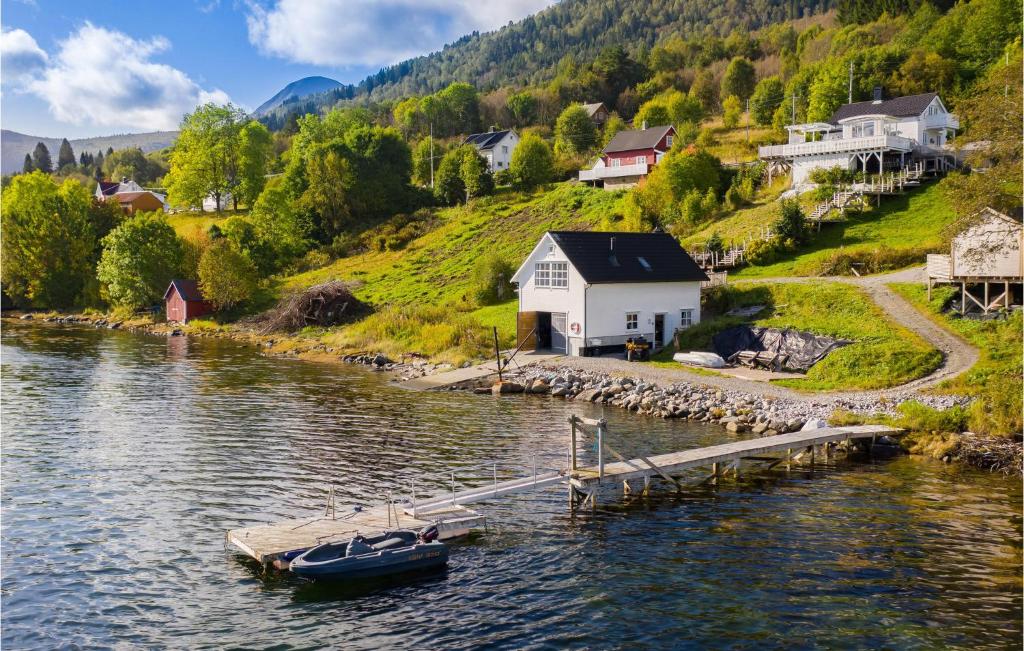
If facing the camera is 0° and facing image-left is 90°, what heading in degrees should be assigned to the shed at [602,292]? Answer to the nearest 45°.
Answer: approximately 45°

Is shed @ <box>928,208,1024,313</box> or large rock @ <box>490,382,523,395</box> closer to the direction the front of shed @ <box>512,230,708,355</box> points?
the large rock

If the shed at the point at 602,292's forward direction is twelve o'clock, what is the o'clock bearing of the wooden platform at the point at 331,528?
The wooden platform is roughly at 11 o'clock from the shed.

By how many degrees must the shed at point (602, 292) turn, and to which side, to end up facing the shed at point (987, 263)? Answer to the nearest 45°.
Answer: approximately 135° to its left

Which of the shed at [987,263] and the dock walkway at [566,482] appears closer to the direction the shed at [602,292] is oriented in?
the dock walkway

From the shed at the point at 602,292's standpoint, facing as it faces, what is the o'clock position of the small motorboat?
The small motorboat is roughly at 11 o'clock from the shed.

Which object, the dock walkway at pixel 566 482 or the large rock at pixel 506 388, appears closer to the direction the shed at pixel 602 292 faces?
the large rock

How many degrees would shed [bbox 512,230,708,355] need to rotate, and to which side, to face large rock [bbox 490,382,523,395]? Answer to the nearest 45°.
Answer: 0° — it already faces it

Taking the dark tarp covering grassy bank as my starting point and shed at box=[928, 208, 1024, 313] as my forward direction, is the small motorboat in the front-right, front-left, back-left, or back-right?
back-right
